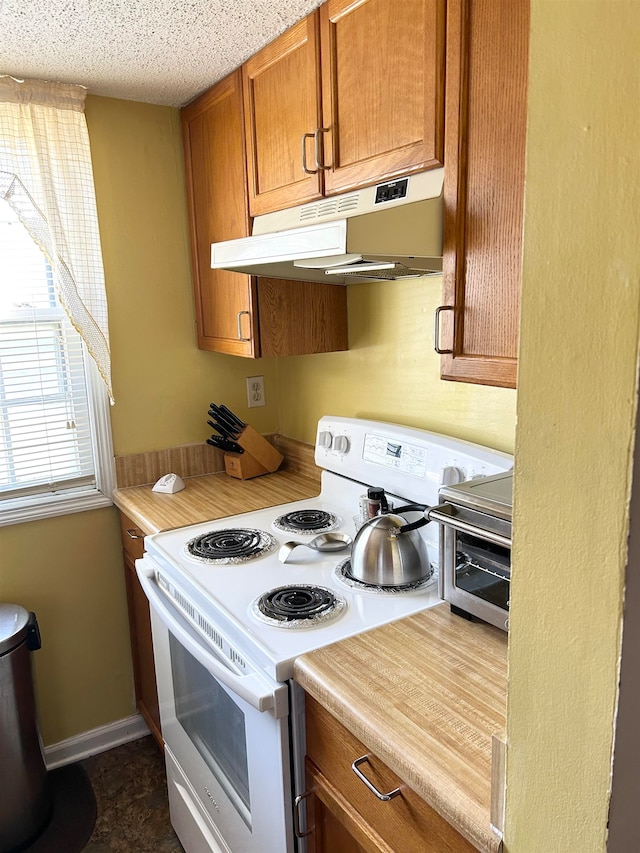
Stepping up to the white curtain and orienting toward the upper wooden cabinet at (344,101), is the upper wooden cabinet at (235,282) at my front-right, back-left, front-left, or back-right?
front-left

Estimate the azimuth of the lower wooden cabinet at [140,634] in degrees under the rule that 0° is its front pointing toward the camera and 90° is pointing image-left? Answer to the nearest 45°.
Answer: approximately 45°

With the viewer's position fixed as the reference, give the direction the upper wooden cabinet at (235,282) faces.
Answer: facing the viewer and to the left of the viewer

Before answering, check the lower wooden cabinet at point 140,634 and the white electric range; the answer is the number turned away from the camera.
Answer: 0

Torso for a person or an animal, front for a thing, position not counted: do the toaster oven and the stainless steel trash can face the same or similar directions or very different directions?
same or similar directions

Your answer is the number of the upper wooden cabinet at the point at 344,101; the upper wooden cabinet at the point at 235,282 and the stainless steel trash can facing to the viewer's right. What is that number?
0

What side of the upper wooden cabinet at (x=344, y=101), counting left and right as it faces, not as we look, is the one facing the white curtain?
right
